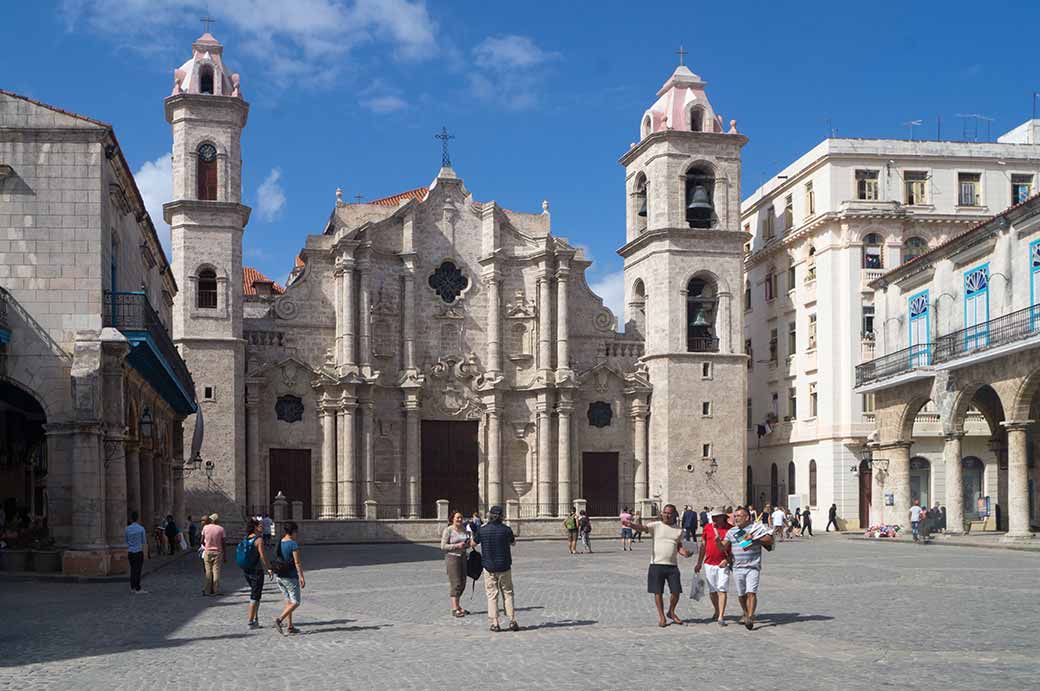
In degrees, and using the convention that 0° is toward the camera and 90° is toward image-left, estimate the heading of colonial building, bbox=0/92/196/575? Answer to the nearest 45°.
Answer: approximately 270°

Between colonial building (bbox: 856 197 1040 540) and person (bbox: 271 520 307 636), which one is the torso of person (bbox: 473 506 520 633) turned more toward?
the colonial building

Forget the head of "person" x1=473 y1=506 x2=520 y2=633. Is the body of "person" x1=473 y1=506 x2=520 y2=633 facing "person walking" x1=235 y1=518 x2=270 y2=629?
no

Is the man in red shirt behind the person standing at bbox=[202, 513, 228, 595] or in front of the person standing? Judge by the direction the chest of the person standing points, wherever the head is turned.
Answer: behind

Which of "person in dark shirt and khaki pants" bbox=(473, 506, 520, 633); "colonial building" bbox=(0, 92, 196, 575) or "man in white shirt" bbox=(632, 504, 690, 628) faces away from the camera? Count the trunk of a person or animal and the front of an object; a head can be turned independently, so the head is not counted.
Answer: the person in dark shirt and khaki pants

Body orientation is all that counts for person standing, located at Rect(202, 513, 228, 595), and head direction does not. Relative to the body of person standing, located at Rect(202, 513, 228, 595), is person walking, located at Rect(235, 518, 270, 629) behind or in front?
behind

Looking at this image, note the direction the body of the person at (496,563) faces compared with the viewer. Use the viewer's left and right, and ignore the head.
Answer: facing away from the viewer

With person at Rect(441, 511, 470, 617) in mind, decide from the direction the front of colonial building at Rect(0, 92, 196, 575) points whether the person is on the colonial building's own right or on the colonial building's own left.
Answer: on the colonial building's own right

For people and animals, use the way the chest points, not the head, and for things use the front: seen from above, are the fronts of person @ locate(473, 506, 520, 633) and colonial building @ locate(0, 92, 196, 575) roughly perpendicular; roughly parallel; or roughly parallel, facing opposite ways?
roughly perpendicular

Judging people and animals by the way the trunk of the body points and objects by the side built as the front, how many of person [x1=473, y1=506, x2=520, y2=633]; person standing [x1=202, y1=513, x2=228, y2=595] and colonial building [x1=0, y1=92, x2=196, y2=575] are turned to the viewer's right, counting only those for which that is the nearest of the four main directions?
1

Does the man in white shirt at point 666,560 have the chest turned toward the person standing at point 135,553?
no

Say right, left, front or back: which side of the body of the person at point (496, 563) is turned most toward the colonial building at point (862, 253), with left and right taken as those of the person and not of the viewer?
front

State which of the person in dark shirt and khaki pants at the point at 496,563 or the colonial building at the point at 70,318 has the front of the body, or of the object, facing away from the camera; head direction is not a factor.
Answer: the person in dark shirt and khaki pants

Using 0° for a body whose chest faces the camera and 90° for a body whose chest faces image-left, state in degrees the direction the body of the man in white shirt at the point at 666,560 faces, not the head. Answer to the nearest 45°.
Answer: approximately 0°

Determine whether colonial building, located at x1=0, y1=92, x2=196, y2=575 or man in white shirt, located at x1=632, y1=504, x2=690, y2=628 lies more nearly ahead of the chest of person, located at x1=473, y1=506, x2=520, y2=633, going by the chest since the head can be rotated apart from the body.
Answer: the colonial building
